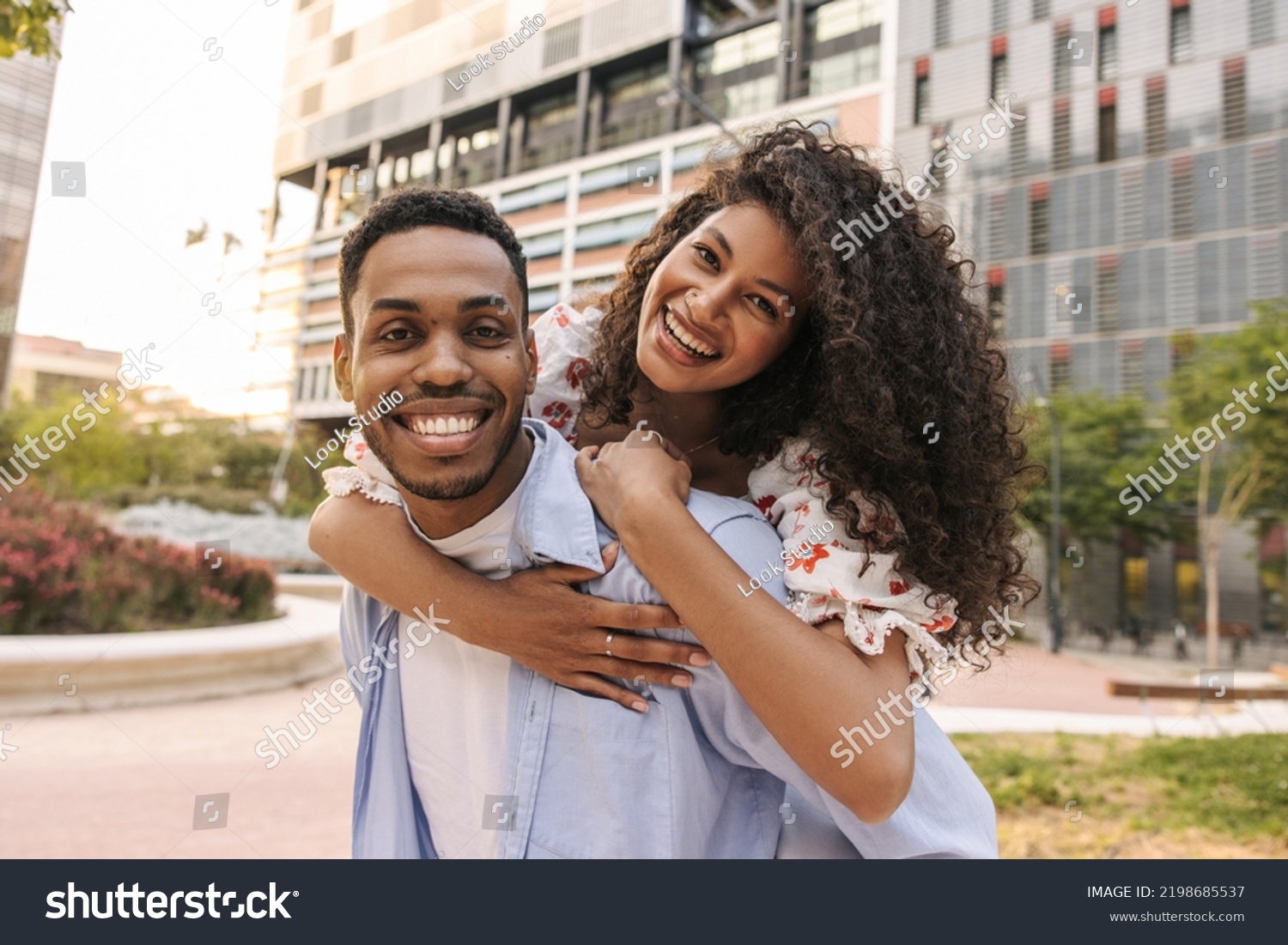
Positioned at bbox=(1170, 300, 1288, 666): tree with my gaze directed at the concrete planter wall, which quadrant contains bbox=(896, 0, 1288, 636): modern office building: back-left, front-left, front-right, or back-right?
back-right

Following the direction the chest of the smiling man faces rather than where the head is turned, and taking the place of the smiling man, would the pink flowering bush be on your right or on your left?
on your right

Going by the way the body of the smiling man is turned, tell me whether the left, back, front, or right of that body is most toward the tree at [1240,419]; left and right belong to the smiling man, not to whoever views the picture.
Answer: back

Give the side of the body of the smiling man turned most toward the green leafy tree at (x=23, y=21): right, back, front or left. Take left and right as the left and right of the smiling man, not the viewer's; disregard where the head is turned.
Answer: right

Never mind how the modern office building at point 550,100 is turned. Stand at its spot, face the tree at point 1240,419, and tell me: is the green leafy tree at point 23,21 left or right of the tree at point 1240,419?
right

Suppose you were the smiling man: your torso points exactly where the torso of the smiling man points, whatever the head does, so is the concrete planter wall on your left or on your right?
on your right

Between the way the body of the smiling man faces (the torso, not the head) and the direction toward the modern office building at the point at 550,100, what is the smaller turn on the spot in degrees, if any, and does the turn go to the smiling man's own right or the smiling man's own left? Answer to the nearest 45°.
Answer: approximately 135° to the smiling man's own right

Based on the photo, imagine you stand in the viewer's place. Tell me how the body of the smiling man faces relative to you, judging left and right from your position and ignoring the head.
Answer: facing the viewer and to the left of the viewer
